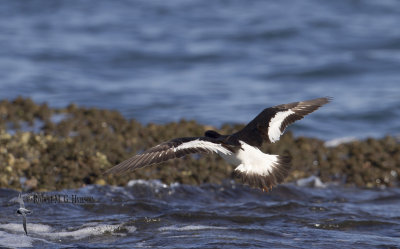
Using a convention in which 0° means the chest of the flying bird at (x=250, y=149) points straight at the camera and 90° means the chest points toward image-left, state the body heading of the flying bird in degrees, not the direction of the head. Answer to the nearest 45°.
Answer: approximately 135°
